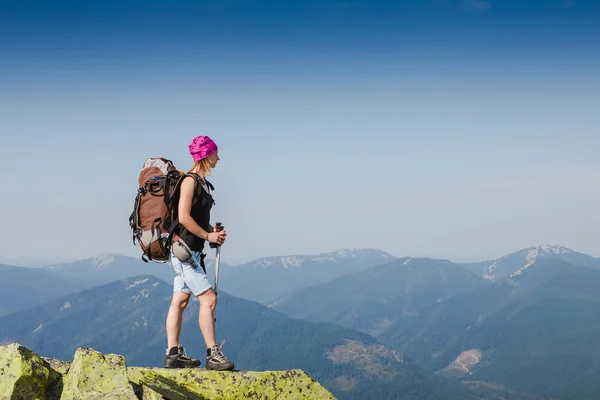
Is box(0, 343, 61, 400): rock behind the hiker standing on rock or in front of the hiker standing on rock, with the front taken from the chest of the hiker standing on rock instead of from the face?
behind

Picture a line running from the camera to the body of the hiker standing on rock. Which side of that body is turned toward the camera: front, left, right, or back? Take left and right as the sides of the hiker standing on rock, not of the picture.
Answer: right
